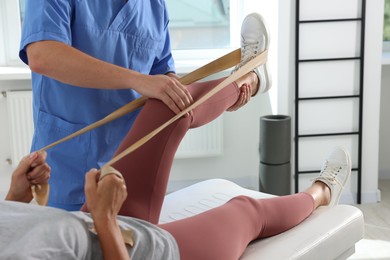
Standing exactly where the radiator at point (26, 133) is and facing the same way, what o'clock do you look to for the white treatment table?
The white treatment table is roughly at 11 o'clock from the radiator.

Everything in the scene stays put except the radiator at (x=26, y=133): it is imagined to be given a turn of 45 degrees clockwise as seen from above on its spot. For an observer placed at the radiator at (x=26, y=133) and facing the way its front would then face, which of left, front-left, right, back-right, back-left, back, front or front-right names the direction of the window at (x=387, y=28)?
back-left

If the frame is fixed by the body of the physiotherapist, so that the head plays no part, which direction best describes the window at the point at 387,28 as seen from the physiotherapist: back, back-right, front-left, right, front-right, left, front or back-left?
left

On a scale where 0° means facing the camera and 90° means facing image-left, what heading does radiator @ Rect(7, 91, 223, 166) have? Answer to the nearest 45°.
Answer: approximately 0°

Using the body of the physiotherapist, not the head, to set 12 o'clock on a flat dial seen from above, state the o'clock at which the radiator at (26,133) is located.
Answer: The radiator is roughly at 7 o'clock from the physiotherapist.

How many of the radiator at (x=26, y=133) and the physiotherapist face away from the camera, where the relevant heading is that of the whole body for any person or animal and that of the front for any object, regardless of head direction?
0

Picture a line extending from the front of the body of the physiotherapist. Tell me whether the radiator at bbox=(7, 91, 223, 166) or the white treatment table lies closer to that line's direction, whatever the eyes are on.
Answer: the white treatment table

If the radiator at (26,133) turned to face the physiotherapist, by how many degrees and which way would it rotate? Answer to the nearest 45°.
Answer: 0° — it already faces them

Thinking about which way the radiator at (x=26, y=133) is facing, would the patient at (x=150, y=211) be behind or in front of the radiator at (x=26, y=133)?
in front

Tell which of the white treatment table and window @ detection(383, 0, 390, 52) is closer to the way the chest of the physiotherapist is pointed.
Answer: the white treatment table
